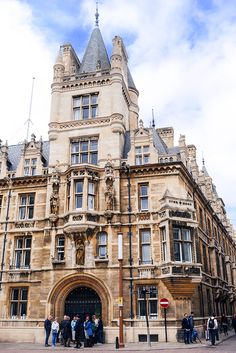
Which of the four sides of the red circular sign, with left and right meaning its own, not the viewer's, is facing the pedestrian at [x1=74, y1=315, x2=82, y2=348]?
right

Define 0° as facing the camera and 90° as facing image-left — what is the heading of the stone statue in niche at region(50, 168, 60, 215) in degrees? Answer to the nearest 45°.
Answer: approximately 0°
